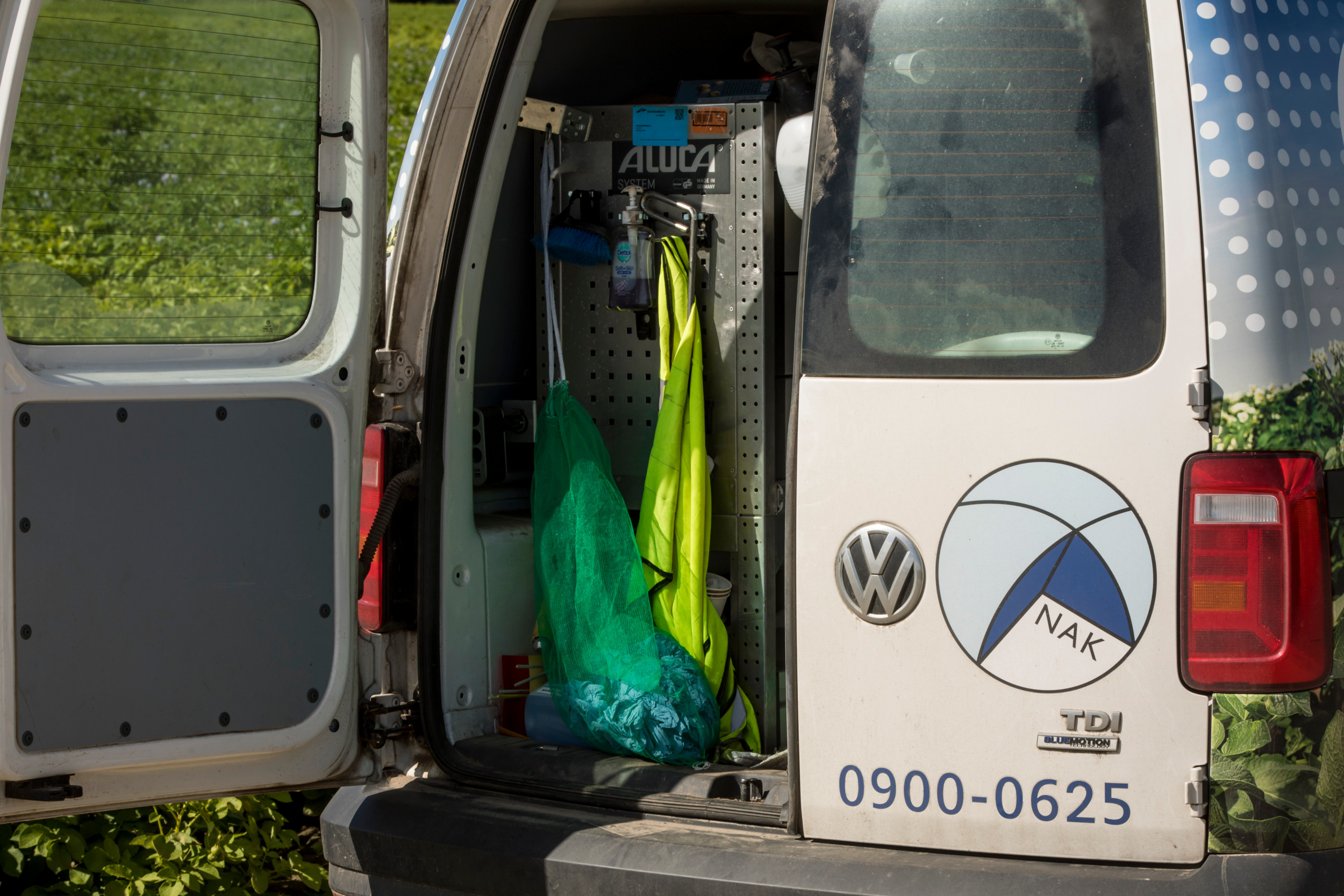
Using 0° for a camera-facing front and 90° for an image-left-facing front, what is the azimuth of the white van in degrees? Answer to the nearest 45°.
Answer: approximately 180°
